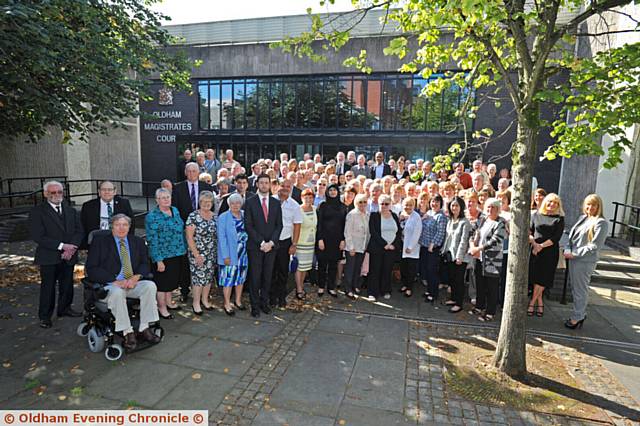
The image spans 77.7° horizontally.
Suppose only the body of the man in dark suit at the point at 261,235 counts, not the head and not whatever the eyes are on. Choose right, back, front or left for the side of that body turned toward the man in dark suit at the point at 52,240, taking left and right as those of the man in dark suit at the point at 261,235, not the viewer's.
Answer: right

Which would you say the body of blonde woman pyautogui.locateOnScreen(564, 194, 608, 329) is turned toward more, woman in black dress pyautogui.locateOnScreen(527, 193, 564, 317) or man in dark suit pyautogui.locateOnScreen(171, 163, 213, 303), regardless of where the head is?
the man in dark suit

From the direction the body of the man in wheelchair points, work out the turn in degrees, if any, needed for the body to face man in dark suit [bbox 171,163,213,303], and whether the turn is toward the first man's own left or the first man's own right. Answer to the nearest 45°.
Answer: approximately 90° to the first man's own left

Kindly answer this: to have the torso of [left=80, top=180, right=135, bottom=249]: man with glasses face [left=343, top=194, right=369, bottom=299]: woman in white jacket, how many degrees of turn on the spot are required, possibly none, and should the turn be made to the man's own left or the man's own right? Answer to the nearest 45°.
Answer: approximately 90° to the man's own left

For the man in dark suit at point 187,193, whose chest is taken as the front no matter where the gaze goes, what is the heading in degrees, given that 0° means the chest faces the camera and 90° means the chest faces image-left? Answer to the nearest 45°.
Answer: approximately 0°

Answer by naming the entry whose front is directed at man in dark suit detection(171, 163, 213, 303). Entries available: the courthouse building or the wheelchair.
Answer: the courthouse building

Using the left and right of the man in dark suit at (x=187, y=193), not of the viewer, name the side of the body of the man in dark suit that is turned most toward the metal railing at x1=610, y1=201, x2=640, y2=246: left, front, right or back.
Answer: left

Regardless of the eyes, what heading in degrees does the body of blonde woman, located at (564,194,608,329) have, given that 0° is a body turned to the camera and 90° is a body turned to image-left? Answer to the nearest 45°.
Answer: approximately 45°
